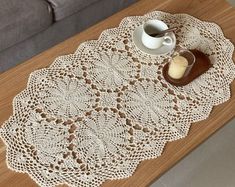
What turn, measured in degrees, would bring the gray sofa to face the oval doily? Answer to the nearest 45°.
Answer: approximately 45° to its right

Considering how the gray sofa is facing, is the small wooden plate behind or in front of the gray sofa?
in front

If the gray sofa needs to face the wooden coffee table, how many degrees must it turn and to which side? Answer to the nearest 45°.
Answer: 0° — it already faces it

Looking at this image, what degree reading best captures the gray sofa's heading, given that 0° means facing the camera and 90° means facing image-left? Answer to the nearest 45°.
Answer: approximately 315°
